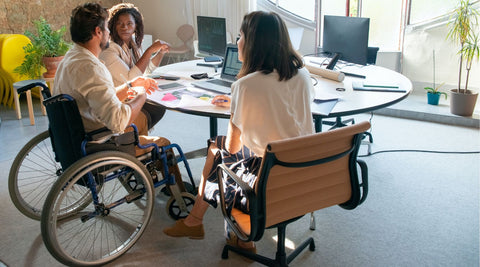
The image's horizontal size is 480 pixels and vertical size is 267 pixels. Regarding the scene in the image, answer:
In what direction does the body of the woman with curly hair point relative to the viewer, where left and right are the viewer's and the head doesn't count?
facing the viewer and to the right of the viewer

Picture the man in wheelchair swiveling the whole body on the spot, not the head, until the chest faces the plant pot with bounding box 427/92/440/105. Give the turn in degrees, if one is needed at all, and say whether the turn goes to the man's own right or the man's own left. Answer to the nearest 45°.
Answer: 0° — they already face it

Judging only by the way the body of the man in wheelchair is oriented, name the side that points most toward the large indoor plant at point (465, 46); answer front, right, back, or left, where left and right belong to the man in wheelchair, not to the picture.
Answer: front

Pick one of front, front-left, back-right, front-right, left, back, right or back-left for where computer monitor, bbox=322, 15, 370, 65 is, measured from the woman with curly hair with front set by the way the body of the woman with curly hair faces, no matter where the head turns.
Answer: front-left

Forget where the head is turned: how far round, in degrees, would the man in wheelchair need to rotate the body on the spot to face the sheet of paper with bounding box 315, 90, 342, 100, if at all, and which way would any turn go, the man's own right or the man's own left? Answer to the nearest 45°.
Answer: approximately 45° to the man's own right

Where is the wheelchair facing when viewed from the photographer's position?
facing away from the viewer and to the right of the viewer

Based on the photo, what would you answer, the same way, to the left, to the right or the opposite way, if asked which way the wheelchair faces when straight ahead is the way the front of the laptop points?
the opposite way

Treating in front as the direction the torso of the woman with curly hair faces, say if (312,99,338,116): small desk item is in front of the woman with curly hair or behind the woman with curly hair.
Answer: in front

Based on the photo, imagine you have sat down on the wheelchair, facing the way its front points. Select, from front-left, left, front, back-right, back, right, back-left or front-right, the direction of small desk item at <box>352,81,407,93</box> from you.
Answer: front-right

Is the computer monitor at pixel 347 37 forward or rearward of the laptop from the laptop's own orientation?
rearward

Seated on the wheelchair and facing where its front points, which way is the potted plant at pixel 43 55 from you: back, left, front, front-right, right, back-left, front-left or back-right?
front-left

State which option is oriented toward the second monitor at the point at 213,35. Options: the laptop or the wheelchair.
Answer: the wheelchair

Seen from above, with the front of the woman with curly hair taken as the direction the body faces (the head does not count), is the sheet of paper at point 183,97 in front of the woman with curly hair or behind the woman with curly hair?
in front
